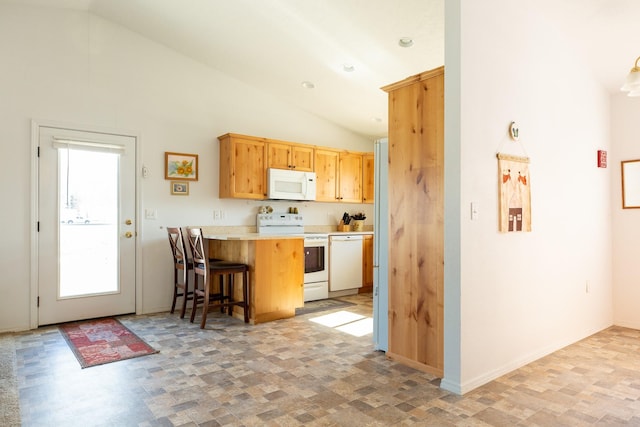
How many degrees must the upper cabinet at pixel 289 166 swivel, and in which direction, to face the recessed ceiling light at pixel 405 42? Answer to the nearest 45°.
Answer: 0° — it already faces it

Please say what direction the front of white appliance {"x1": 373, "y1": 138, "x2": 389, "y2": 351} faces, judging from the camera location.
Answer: facing to the left of the viewer

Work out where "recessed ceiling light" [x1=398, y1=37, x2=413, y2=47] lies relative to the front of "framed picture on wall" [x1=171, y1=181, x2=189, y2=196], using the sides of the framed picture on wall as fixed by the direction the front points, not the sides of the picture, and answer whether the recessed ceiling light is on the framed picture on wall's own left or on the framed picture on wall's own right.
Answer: on the framed picture on wall's own left

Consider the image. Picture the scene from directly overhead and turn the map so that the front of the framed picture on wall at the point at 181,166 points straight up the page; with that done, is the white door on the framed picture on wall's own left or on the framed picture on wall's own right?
on the framed picture on wall's own right

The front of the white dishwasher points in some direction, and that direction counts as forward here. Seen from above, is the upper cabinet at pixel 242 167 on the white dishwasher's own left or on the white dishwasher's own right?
on the white dishwasher's own right

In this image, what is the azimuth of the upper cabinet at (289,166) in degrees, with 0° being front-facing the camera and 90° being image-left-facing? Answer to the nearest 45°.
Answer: approximately 315°

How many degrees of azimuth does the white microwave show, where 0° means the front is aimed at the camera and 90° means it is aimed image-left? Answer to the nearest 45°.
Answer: approximately 315°
